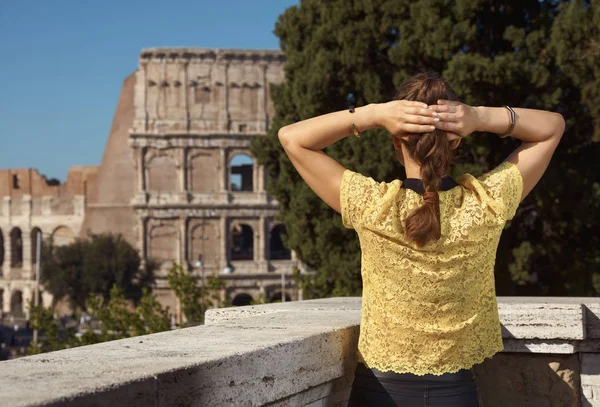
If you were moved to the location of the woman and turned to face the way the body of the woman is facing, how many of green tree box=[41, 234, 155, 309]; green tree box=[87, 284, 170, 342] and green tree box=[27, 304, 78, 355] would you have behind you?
0

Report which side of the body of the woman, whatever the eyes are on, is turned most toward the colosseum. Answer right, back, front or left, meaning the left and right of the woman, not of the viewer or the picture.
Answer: front

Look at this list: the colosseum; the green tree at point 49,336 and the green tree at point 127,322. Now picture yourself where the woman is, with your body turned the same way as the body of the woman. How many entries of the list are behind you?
0

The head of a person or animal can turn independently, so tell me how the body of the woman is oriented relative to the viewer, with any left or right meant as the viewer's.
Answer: facing away from the viewer

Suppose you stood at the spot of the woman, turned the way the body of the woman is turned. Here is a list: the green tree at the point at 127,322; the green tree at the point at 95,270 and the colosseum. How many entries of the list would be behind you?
0

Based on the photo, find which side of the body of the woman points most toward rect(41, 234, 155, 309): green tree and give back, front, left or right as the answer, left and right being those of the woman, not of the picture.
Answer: front

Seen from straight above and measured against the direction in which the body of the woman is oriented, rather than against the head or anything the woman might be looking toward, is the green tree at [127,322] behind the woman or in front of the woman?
in front

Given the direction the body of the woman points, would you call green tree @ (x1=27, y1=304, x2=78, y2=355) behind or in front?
in front

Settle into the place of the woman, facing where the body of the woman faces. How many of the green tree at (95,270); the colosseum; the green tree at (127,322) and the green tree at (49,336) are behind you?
0

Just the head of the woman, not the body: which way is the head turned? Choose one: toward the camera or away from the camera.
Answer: away from the camera
